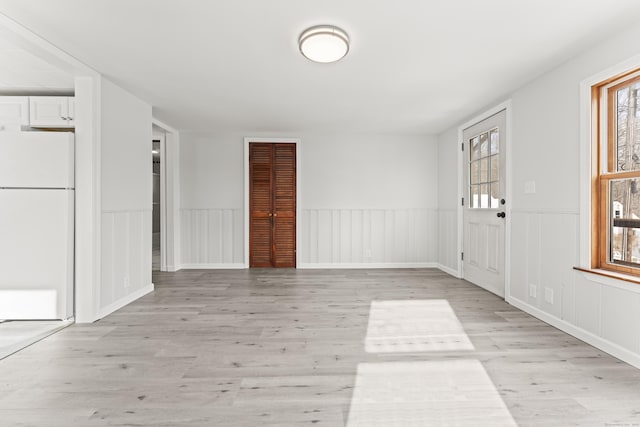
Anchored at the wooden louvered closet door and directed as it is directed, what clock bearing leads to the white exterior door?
The white exterior door is roughly at 10 o'clock from the wooden louvered closet door.

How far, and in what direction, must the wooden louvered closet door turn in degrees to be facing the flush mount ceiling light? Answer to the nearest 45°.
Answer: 0° — it already faces it

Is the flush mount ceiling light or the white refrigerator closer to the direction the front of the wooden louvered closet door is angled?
the flush mount ceiling light

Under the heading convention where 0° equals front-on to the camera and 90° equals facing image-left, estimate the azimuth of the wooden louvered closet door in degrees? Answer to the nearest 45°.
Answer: approximately 0°

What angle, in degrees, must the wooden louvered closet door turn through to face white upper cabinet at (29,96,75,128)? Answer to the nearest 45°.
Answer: approximately 45° to its right

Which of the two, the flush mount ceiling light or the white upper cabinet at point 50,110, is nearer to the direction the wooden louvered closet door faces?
the flush mount ceiling light

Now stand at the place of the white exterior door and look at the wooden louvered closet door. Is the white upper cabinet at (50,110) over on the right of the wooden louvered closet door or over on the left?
left

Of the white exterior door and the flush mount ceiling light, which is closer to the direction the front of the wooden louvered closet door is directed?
the flush mount ceiling light

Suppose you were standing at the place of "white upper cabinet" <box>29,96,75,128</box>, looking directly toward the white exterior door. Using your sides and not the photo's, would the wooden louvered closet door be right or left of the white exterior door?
left
